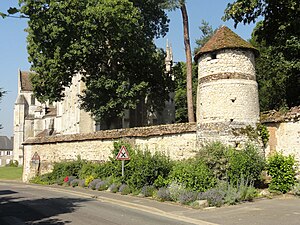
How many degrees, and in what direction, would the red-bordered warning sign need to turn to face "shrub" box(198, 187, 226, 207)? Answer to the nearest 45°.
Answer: approximately 45° to its left

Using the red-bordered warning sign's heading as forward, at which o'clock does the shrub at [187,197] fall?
The shrub is roughly at 11 o'clock from the red-bordered warning sign.

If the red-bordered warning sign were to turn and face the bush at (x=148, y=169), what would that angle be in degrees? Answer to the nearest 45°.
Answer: approximately 45° to its left

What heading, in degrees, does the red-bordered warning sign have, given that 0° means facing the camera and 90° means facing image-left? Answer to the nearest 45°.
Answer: approximately 0°

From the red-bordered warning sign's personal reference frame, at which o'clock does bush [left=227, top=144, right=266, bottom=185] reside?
The bush is roughly at 10 o'clock from the red-bordered warning sign.

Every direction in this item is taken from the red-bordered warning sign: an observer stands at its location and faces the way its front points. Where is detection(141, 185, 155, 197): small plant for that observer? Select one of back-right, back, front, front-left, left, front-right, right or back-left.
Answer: front-left

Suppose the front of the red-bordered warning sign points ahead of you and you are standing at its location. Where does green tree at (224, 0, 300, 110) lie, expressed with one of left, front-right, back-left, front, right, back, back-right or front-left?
left

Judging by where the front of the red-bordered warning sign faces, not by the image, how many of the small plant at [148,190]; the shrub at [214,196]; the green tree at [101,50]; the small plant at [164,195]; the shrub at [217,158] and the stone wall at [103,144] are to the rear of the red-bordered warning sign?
2

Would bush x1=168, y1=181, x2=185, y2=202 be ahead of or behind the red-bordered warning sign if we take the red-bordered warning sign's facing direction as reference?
ahead
